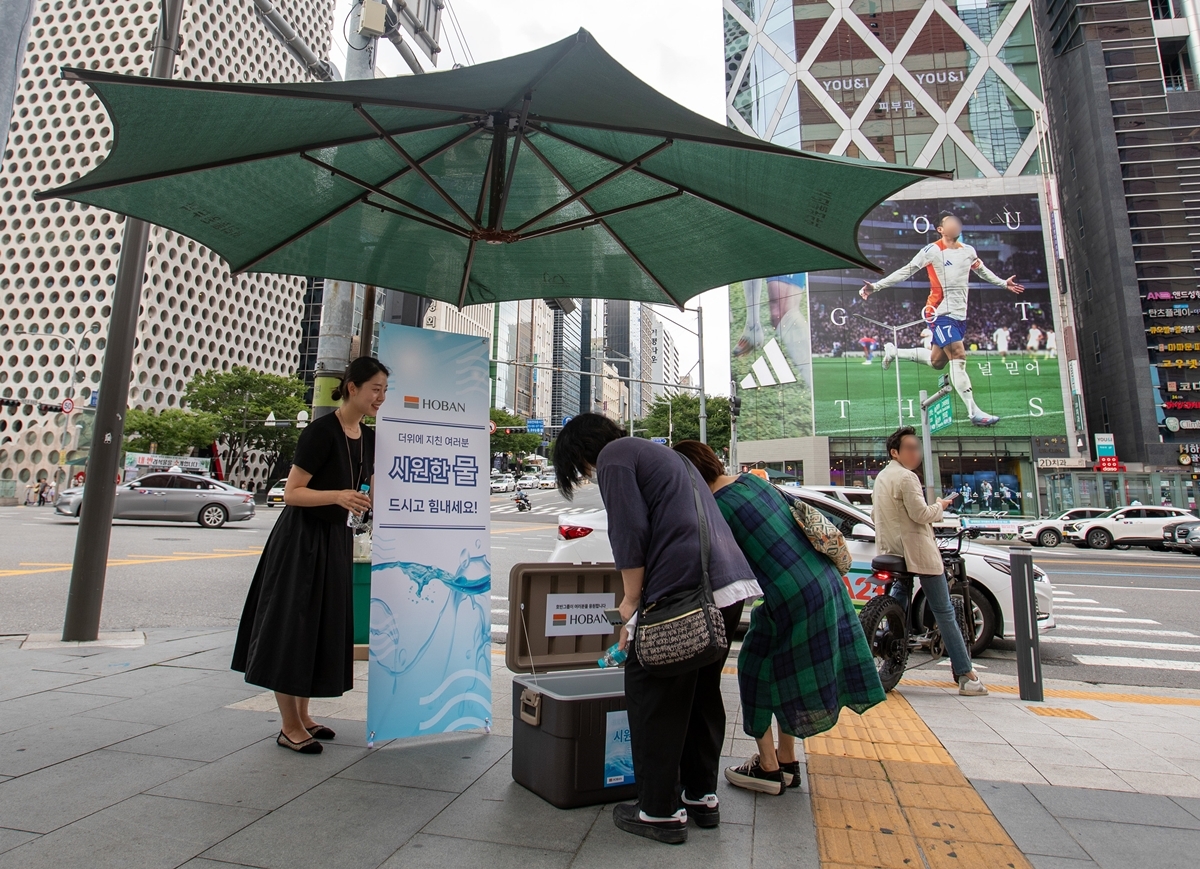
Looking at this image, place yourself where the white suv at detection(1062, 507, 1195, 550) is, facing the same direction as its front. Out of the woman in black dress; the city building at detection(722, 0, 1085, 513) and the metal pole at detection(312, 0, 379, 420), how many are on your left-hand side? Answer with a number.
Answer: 2

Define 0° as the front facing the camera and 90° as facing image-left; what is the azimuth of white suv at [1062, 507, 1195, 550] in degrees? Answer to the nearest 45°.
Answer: approximately 90°

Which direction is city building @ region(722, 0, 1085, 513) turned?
toward the camera

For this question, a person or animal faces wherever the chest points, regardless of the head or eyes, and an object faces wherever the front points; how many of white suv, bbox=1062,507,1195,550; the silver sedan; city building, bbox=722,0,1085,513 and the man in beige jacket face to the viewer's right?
1

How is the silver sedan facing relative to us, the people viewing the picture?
facing to the left of the viewer

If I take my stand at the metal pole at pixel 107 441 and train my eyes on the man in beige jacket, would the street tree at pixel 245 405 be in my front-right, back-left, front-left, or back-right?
back-left

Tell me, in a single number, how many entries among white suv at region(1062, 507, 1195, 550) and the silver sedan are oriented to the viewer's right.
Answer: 0

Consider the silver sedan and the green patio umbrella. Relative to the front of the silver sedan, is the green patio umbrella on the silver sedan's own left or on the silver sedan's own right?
on the silver sedan's own left

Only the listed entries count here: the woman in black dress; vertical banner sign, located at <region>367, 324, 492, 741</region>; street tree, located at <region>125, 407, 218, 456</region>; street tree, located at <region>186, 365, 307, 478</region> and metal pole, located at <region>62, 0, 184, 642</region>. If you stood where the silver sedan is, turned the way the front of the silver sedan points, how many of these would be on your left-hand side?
3

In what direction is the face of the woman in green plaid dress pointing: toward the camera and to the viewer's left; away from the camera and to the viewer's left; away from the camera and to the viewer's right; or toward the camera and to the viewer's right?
away from the camera and to the viewer's left

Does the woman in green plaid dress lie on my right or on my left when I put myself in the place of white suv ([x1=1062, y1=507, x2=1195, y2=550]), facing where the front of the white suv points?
on my left
